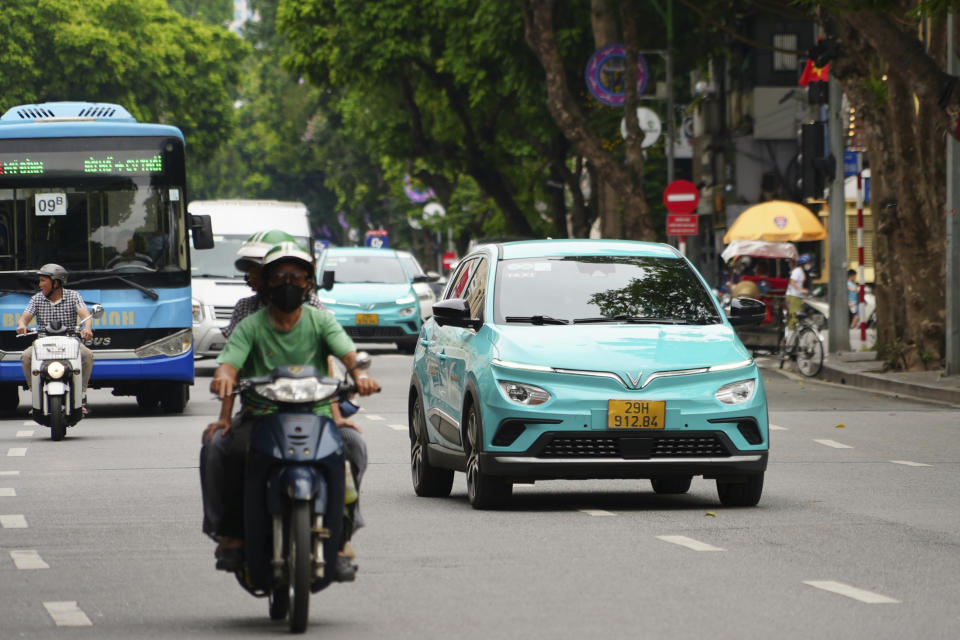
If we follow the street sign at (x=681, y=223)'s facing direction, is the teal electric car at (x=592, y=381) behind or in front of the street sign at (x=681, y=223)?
in front

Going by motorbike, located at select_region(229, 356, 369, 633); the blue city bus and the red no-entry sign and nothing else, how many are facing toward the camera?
3

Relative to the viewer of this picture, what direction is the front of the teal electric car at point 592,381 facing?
facing the viewer

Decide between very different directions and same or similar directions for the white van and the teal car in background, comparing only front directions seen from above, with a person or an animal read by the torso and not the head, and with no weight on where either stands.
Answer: same or similar directions

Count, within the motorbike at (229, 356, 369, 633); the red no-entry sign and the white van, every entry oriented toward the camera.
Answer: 3

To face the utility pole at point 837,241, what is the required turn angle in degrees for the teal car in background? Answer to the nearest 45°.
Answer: approximately 90° to its left

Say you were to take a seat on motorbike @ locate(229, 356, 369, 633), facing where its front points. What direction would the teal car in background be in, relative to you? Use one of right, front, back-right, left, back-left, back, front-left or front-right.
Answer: back

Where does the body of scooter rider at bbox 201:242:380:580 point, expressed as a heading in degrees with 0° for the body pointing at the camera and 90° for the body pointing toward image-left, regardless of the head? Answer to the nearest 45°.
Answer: approximately 0°

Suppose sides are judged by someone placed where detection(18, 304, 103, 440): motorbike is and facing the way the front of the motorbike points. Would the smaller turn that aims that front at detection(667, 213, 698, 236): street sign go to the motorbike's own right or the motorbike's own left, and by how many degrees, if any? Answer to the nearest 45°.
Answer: approximately 135° to the motorbike's own left

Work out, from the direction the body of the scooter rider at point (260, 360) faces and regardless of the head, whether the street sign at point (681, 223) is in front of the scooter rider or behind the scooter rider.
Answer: behind

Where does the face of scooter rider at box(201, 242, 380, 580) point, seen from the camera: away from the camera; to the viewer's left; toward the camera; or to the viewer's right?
toward the camera

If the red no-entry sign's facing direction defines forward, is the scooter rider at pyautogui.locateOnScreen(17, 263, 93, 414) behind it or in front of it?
in front

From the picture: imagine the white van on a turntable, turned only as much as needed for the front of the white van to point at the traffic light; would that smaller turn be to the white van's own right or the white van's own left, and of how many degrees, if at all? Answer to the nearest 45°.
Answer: approximately 90° to the white van's own left

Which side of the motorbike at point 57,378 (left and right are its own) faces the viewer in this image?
front
